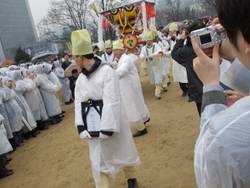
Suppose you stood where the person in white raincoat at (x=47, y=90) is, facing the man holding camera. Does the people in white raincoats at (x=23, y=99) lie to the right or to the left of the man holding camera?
right

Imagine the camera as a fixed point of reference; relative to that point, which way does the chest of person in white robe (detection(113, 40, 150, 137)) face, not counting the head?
to the viewer's left

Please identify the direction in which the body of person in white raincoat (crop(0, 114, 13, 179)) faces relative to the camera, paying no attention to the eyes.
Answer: to the viewer's right

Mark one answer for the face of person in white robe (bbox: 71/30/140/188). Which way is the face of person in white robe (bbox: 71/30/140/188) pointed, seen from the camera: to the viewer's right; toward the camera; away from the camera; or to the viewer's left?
to the viewer's left

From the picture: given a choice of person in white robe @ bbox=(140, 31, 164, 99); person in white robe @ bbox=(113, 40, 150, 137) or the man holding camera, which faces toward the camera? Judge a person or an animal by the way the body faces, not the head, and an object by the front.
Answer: person in white robe @ bbox=(140, 31, 164, 99)

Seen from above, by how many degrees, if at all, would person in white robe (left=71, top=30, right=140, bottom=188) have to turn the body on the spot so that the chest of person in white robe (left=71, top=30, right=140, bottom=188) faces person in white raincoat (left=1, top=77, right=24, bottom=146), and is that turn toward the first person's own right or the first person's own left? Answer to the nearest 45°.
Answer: approximately 90° to the first person's own right

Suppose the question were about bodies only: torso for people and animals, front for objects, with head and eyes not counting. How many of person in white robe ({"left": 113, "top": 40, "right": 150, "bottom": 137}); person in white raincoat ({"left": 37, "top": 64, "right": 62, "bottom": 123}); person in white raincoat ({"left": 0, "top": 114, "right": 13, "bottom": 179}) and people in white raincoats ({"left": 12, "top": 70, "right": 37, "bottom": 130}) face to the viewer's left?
1

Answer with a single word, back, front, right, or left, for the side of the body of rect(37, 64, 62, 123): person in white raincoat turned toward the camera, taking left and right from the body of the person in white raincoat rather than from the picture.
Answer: right

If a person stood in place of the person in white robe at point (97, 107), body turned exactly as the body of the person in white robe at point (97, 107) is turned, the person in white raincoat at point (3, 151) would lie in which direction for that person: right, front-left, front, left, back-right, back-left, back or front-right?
right

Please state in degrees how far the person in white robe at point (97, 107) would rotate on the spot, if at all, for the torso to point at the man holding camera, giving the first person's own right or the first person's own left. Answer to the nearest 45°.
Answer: approximately 45° to the first person's own left

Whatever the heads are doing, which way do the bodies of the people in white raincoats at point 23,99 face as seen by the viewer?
to the viewer's right

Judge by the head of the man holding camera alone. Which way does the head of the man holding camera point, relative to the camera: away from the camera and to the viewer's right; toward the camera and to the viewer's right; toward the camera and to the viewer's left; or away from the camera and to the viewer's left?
away from the camera and to the viewer's left
